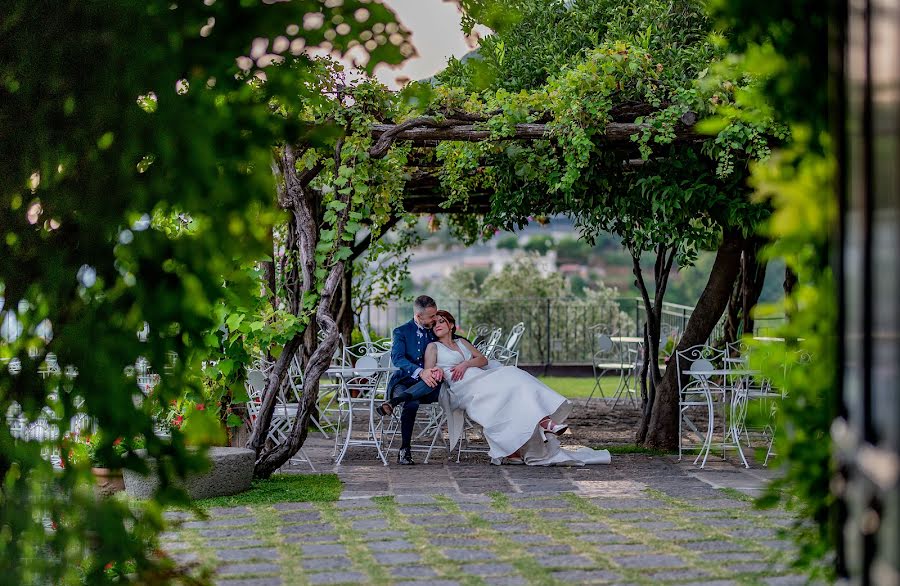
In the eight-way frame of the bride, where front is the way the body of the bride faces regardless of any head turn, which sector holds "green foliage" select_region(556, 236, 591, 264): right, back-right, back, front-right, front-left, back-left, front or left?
back-left

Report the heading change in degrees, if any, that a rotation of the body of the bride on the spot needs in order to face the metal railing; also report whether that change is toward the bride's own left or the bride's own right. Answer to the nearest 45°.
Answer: approximately 135° to the bride's own left

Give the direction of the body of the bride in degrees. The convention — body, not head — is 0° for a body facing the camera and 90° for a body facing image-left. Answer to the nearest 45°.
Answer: approximately 315°

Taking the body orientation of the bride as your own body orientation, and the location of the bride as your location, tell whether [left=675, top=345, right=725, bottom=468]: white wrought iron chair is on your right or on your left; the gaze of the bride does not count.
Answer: on your left

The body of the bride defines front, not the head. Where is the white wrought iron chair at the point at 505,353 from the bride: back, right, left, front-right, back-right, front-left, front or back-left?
back-left

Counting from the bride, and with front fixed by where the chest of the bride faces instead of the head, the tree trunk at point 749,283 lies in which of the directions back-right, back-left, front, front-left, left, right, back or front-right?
left

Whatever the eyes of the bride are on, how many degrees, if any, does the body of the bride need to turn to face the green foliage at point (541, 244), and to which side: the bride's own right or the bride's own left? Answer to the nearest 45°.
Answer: approximately 135° to the bride's own left

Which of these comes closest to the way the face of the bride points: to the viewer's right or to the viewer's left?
to the viewer's left

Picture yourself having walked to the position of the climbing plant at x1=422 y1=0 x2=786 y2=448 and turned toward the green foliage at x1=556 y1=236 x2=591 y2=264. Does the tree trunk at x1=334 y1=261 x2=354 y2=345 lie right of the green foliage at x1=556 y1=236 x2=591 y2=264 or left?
left

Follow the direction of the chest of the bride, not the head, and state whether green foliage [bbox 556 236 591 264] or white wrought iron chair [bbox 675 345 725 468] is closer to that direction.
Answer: the white wrought iron chair
